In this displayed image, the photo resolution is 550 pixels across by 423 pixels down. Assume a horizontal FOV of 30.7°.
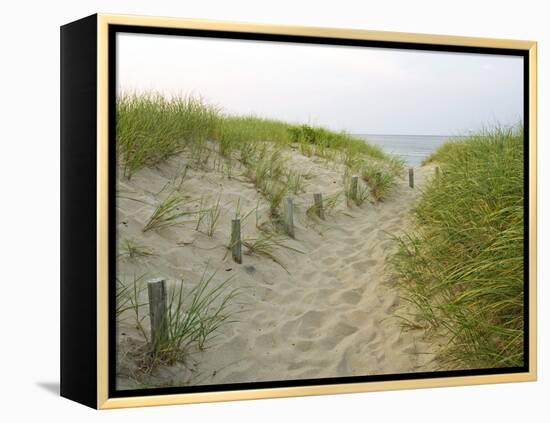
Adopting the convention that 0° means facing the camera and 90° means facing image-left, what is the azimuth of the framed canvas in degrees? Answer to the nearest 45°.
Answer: approximately 315°
